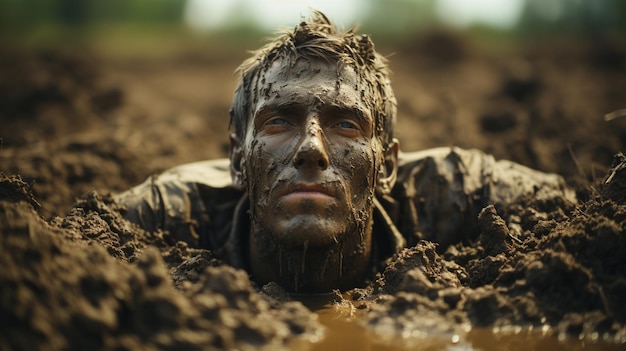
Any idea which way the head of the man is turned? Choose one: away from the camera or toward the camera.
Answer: toward the camera

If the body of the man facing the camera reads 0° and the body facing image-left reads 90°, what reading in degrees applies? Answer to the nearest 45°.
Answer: approximately 0°
